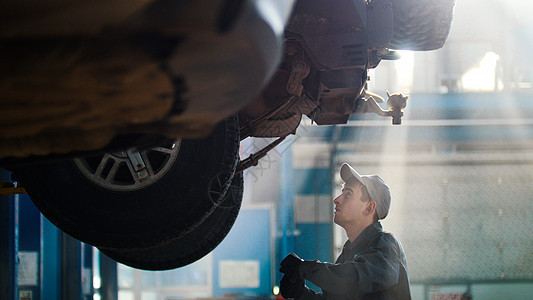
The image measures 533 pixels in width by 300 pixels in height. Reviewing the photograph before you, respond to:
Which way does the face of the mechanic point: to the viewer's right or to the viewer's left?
to the viewer's left

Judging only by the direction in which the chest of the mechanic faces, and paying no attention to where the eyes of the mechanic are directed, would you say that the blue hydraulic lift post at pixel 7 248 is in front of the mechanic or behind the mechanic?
in front

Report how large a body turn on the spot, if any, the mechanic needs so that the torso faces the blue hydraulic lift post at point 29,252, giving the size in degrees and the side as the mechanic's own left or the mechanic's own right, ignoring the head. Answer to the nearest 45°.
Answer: approximately 45° to the mechanic's own right

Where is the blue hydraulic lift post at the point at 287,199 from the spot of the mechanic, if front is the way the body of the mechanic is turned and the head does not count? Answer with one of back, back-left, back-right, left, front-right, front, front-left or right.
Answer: right

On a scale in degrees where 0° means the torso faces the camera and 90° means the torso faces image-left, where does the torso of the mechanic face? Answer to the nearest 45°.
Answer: approximately 90°
